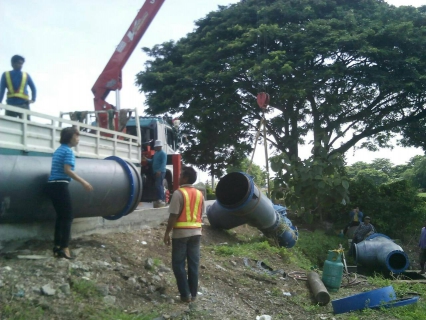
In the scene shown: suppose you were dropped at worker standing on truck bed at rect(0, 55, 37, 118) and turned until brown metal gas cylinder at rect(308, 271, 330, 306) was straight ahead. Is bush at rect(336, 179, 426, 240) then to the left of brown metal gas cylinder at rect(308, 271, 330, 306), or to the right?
left

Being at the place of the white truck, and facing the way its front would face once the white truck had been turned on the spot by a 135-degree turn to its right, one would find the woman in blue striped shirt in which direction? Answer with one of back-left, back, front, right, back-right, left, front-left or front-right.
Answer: front

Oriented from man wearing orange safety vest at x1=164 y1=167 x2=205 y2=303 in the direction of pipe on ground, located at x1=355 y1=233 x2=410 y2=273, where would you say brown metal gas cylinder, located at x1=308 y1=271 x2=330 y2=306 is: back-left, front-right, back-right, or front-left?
front-right

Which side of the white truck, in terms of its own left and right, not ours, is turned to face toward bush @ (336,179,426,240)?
front

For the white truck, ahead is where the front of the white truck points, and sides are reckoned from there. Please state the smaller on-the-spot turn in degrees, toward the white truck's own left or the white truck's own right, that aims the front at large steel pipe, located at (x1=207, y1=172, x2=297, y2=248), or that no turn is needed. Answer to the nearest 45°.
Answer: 0° — it already faces it

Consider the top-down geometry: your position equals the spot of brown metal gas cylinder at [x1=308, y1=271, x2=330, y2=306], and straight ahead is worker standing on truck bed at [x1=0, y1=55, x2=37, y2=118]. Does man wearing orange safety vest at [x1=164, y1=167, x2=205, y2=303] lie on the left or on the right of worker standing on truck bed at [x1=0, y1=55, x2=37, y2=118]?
left

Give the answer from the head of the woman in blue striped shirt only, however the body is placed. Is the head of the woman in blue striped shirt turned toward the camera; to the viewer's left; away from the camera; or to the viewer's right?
to the viewer's right

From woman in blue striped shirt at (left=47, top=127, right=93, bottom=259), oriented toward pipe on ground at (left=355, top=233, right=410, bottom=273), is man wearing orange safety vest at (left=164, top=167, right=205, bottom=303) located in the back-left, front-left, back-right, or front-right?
front-right

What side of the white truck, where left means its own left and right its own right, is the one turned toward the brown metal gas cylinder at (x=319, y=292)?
right

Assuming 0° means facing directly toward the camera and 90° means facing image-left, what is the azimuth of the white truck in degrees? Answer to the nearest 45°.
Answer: approximately 225°
